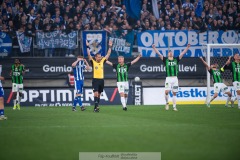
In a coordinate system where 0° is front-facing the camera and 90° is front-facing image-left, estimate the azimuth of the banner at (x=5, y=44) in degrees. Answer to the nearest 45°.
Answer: approximately 0°

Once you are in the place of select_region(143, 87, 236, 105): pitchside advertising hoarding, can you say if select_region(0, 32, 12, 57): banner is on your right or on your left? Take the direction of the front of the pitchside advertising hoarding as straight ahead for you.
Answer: on your right

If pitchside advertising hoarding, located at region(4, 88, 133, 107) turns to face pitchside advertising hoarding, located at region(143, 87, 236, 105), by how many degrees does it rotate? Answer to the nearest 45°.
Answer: approximately 90° to its left
